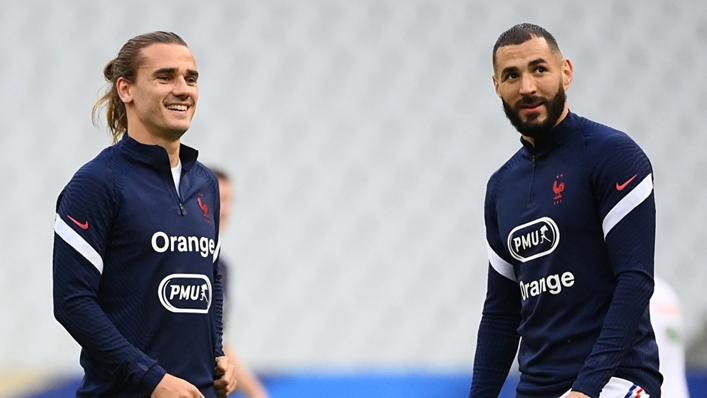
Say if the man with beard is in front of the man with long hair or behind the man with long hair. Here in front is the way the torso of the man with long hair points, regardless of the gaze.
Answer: in front

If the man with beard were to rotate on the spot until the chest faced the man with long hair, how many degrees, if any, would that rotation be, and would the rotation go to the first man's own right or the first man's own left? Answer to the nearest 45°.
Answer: approximately 45° to the first man's own right

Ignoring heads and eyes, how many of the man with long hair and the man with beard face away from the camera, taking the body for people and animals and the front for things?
0

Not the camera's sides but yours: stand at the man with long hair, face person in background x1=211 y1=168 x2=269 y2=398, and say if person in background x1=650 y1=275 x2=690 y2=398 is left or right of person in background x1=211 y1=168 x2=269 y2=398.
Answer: right

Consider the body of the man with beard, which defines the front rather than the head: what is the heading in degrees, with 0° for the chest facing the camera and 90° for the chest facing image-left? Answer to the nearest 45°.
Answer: approximately 45°

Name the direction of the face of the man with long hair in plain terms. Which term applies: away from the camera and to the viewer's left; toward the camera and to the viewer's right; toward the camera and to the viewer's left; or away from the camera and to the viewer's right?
toward the camera and to the viewer's right

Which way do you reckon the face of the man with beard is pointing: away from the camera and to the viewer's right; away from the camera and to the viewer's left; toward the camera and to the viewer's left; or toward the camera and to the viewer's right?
toward the camera and to the viewer's left
